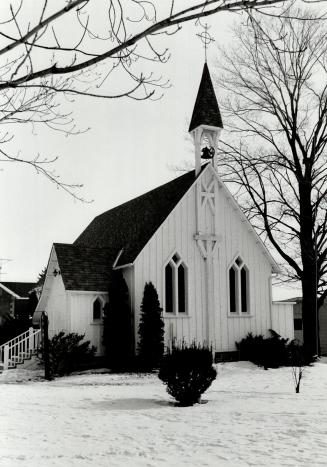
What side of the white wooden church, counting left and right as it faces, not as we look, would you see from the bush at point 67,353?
right

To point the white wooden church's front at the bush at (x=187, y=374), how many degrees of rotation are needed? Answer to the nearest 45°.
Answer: approximately 45° to its right

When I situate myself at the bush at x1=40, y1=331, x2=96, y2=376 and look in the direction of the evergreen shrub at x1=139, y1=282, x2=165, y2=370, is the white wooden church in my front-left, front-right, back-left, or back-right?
front-left

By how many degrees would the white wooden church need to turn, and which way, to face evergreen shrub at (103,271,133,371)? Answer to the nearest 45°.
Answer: approximately 90° to its right

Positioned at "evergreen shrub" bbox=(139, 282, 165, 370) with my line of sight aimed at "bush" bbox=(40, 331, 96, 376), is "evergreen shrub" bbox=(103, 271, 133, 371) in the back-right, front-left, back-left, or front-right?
front-right

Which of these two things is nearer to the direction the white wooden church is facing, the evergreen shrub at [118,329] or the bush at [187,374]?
the bush

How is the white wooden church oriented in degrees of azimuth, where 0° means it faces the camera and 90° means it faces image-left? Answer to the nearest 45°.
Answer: approximately 315°
